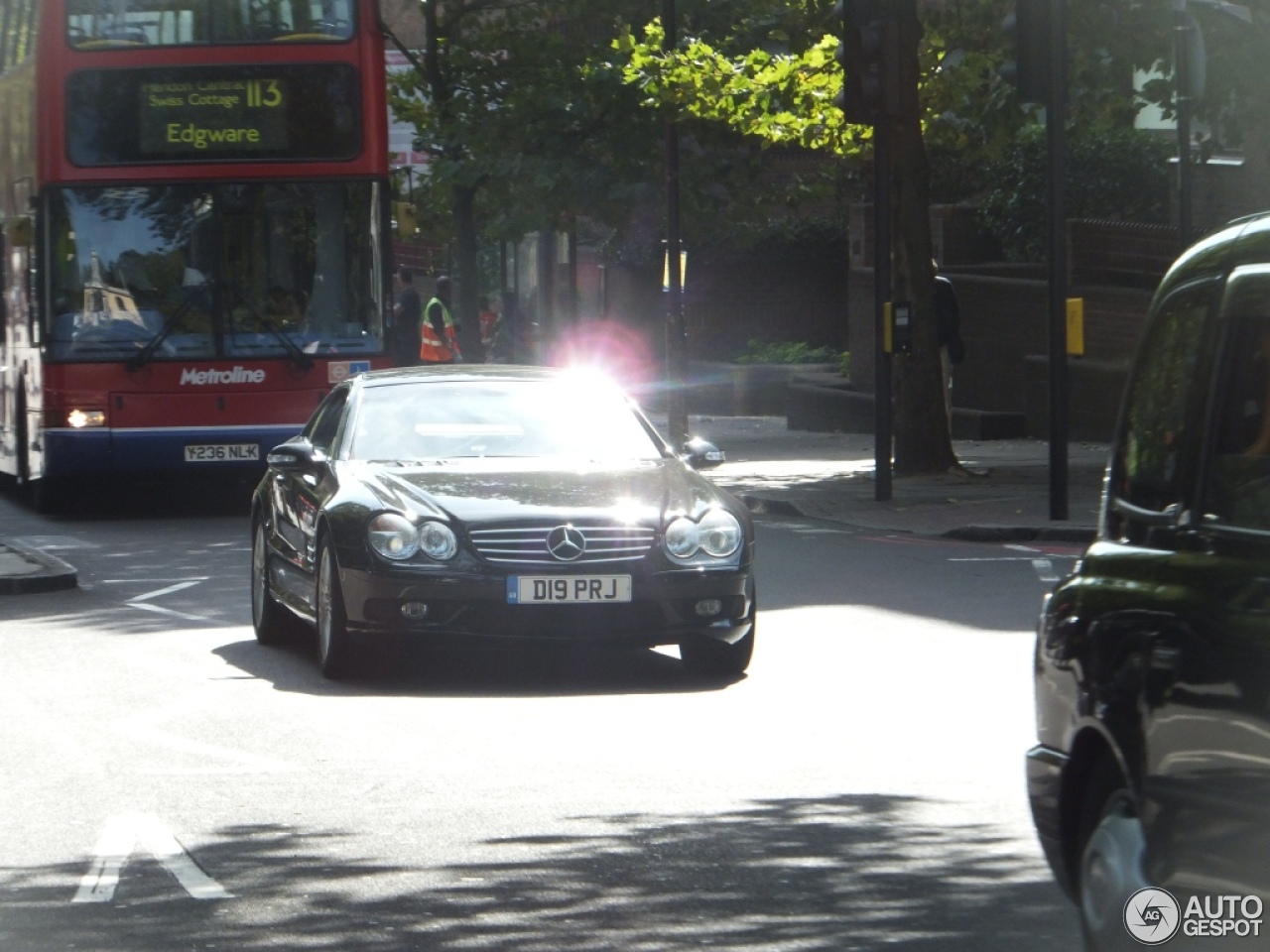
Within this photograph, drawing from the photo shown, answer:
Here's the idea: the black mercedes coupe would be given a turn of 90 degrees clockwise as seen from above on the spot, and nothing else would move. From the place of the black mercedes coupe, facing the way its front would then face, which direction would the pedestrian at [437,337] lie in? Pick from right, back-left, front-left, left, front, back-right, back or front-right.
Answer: right

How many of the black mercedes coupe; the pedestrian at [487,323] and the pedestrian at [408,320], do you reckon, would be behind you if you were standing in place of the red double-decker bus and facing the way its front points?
2

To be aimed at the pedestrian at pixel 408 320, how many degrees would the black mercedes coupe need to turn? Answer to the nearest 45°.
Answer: approximately 180°

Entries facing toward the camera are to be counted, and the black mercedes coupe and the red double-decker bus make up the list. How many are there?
2

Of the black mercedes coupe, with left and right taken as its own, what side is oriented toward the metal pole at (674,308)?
back

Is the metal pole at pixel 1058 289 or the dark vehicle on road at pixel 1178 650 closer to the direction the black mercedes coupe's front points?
the dark vehicle on road

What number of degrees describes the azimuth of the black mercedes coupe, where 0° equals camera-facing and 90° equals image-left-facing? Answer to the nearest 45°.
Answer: approximately 0°

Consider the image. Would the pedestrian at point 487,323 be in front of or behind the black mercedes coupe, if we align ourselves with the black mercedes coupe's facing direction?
behind

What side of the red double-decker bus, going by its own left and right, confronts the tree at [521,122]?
back

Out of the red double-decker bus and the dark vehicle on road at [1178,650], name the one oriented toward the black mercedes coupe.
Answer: the red double-decker bus
